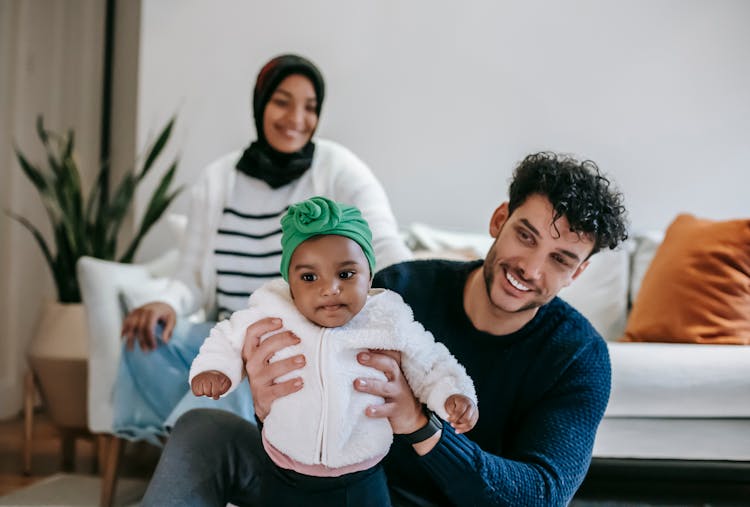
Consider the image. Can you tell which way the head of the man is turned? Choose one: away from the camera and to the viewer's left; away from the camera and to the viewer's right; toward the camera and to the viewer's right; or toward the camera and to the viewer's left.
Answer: toward the camera and to the viewer's left

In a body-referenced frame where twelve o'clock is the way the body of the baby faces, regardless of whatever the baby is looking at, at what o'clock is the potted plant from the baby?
The potted plant is roughly at 5 o'clock from the baby.

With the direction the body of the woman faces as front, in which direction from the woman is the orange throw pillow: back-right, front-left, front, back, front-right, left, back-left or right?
left

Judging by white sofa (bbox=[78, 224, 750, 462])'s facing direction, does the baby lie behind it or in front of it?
in front

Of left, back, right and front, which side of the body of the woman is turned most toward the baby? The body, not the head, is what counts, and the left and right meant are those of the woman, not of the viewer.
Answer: front

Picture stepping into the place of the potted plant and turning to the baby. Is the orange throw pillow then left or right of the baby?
left

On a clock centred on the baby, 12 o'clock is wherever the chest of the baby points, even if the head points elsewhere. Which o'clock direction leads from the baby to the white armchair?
The white armchair is roughly at 5 o'clock from the baby.

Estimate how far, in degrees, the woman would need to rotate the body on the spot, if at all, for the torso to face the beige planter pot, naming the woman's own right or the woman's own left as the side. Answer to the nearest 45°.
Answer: approximately 135° to the woman's own right

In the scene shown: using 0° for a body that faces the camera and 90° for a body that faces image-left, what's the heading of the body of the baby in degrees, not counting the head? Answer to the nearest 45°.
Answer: approximately 0°

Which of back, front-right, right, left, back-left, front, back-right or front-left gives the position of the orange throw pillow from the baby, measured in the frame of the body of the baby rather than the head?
back-left

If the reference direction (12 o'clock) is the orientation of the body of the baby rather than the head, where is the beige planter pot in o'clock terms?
The beige planter pot is roughly at 5 o'clock from the baby.

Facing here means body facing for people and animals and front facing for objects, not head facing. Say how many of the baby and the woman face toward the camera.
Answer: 2

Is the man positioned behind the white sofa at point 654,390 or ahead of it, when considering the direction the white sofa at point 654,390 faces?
ahead
